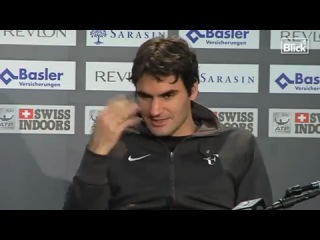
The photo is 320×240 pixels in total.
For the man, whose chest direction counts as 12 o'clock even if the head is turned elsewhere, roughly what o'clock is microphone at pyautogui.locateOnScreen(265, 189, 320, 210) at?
The microphone is roughly at 11 o'clock from the man.

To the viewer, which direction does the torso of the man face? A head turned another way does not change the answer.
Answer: toward the camera
